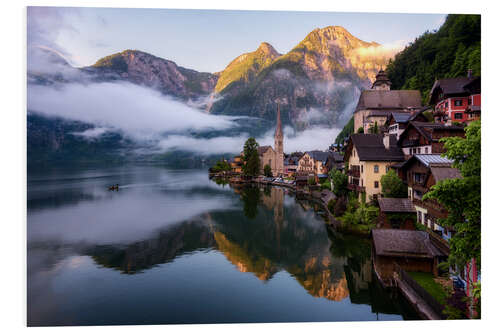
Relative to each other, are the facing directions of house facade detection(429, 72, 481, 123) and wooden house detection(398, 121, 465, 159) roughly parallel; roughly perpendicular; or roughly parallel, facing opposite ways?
roughly parallel

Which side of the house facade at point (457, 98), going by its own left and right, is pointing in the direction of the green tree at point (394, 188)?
front

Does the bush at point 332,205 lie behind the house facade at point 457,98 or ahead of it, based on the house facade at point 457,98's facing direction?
ahead

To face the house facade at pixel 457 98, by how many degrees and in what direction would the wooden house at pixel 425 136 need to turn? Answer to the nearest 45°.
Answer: approximately 135° to its right

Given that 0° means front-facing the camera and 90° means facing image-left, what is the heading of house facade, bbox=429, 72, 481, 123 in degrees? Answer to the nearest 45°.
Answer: approximately 45°

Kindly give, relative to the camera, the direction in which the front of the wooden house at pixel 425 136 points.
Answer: facing the viewer and to the left of the viewer

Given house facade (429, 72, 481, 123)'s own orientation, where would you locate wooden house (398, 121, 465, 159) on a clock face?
The wooden house is roughly at 11 o'clock from the house facade.

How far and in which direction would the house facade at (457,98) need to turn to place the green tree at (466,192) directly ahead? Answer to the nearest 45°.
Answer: approximately 45° to its left

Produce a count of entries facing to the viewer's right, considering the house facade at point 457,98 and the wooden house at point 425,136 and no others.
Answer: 0

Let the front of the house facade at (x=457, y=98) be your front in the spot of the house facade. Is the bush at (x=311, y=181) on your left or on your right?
on your right

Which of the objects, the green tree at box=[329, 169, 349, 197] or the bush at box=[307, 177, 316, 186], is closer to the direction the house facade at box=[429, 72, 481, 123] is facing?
the green tree
